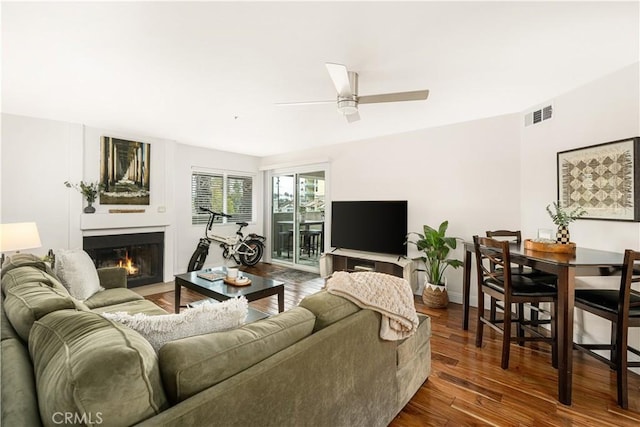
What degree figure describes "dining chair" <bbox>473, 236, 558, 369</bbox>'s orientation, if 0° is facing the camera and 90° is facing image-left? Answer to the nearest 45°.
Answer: approximately 225°

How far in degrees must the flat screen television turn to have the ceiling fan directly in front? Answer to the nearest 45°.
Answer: approximately 45° to its left

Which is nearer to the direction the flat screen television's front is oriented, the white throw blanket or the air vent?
the white throw blanket

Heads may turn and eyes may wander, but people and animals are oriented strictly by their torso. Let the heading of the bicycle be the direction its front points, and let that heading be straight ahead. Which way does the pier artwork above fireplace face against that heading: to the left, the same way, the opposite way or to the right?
to the left

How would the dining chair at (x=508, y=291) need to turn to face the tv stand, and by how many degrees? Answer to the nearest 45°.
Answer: approximately 90° to its left

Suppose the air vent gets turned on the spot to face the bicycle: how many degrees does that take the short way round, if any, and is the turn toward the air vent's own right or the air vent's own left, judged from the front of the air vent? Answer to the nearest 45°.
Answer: approximately 45° to the air vent's own right

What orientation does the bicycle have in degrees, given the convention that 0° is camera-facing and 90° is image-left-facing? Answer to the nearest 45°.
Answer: approximately 45°

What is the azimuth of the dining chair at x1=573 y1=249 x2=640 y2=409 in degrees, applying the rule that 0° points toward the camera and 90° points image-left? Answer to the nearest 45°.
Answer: approximately 135°
